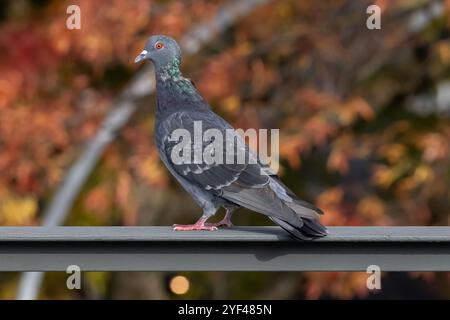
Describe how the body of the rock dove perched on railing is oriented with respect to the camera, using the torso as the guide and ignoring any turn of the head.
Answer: to the viewer's left
